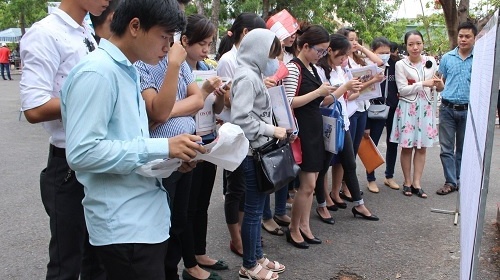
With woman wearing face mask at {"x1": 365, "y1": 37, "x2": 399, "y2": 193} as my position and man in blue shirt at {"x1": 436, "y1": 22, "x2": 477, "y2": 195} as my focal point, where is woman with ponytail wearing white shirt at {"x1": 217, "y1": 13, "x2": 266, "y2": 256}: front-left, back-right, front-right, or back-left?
back-right

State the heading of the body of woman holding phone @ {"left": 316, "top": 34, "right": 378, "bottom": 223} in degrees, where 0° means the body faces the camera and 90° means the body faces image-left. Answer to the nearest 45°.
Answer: approximately 270°

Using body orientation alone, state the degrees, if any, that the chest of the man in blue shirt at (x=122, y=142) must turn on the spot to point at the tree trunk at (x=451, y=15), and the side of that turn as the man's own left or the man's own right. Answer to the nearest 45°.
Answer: approximately 45° to the man's own left

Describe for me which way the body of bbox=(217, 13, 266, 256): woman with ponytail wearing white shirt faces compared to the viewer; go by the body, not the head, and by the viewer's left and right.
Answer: facing to the right of the viewer

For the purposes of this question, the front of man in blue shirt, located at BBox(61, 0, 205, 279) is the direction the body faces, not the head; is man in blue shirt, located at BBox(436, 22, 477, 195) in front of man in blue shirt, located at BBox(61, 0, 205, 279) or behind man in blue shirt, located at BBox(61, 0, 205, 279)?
in front

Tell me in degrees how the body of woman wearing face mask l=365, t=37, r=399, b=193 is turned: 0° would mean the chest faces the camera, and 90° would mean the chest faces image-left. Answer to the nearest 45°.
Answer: approximately 315°

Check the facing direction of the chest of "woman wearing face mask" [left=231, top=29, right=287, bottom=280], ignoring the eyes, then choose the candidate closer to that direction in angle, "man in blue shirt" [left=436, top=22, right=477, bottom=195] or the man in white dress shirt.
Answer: the man in blue shirt

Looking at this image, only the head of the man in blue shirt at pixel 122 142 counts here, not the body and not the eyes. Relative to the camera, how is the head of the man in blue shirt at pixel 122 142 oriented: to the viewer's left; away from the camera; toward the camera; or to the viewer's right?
to the viewer's right

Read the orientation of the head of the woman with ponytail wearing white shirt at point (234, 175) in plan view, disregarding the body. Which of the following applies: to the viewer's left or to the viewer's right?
to the viewer's right

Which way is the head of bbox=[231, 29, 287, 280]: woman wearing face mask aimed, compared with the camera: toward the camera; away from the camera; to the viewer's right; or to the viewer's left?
to the viewer's right

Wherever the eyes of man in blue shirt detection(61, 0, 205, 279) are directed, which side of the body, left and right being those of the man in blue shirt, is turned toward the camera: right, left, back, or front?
right

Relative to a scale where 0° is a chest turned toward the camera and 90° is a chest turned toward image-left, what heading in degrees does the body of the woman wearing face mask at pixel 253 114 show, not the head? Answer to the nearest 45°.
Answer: approximately 270°
